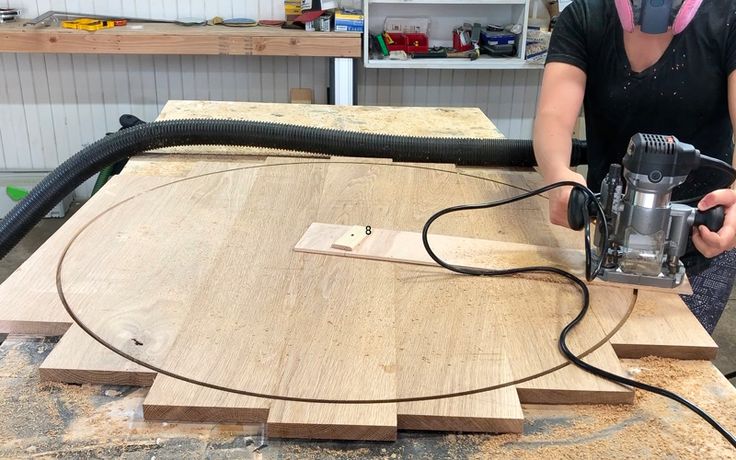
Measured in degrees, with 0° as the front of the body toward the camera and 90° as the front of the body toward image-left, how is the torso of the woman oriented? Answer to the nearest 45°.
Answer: approximately 0°

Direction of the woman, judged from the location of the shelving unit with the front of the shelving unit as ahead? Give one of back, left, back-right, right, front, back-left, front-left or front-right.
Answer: front

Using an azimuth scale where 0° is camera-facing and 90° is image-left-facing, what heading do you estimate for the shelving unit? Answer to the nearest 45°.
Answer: approximately 0°

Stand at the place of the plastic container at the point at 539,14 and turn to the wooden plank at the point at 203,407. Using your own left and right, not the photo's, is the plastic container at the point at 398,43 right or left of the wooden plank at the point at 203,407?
right

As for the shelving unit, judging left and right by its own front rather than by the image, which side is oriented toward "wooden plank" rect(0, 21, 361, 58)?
right

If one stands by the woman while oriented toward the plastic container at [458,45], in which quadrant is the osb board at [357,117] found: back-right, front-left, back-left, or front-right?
front-left

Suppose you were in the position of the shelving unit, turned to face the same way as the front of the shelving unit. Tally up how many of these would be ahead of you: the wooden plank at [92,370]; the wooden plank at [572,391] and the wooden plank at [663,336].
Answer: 3

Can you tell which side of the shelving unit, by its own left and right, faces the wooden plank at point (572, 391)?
front

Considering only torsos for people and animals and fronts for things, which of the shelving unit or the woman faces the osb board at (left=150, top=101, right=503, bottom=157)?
the shelving unit

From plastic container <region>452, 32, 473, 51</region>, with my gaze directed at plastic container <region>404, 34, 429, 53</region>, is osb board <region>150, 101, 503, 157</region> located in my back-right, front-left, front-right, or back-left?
front-left

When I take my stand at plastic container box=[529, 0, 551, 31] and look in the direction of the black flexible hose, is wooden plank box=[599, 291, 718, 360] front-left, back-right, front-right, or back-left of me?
front-left

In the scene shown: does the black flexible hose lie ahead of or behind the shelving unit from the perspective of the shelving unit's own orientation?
ahead

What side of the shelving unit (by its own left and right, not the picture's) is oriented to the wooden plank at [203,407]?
front
